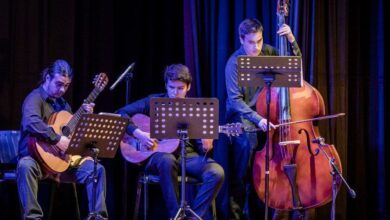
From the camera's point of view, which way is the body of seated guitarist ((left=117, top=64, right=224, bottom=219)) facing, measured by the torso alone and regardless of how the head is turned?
toward the camera

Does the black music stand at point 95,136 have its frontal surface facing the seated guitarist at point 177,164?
no

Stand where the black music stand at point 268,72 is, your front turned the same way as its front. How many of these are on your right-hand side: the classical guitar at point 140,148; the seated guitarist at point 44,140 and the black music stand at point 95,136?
0

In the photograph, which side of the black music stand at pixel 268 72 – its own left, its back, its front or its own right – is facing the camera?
back

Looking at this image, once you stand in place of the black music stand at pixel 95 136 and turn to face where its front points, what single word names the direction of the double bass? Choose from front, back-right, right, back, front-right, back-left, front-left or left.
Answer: back-right

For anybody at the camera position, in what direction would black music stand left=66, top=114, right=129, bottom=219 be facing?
facing away from the viewer and to the left of the viewer

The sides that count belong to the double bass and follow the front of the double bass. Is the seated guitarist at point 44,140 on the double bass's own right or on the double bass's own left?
on the double bass's own right

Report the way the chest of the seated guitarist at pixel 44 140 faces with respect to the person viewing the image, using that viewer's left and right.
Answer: facing the viewer and to the right of the viewer

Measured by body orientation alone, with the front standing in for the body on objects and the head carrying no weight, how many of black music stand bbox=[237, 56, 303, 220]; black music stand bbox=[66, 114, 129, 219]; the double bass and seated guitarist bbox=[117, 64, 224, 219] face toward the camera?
2

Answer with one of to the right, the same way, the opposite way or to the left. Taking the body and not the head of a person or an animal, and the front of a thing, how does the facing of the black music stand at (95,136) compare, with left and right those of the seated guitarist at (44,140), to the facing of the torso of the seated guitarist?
the opposite way

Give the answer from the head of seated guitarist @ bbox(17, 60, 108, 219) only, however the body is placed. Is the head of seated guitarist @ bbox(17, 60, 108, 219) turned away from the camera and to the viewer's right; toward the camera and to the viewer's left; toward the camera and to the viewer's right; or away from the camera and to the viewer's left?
toward the camera and to the viewer's right

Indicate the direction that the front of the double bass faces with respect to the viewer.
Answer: facing the viewer

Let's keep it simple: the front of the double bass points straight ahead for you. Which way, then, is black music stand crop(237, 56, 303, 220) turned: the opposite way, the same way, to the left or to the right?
the opposite way

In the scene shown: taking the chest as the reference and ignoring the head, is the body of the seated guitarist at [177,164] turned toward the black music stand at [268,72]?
no

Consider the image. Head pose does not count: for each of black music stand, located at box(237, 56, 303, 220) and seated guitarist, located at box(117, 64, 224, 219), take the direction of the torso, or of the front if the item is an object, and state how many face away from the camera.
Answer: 1

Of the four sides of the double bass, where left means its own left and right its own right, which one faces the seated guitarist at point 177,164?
right

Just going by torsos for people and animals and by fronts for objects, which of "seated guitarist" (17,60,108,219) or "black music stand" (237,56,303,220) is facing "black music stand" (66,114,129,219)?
the seated guitarist

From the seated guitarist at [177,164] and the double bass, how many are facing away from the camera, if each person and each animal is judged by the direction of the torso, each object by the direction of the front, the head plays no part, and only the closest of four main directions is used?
0
